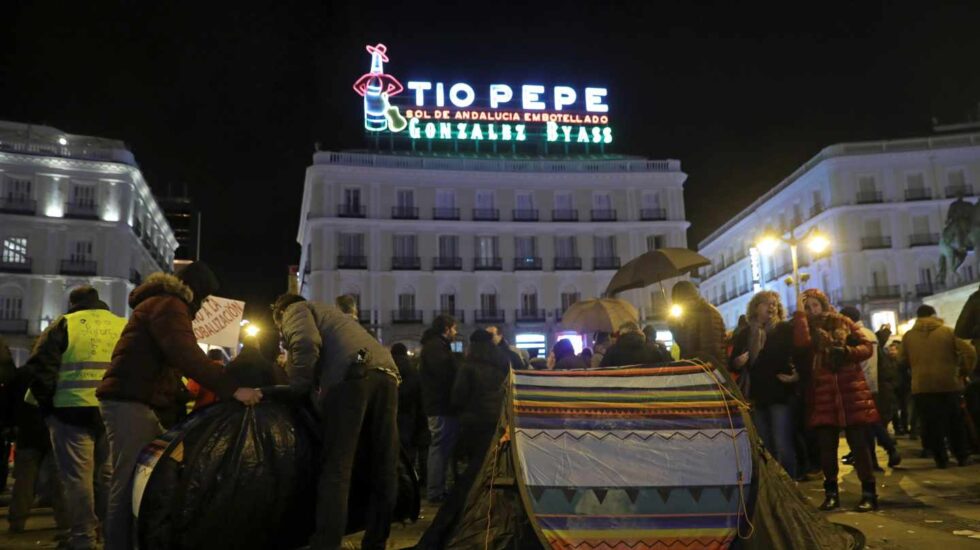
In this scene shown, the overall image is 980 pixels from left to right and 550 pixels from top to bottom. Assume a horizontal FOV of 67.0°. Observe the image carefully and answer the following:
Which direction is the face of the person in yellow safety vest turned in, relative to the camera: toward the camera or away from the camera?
away from the camera

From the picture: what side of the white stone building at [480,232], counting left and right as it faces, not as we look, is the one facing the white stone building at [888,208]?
left

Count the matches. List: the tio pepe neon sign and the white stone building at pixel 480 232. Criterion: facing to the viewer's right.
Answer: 0

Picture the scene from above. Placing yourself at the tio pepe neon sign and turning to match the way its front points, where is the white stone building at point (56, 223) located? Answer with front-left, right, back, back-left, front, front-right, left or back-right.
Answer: right

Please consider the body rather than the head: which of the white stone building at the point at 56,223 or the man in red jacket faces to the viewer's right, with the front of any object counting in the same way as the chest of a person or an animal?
the man in red jacket

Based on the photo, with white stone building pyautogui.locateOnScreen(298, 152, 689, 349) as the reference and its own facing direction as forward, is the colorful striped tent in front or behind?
in front

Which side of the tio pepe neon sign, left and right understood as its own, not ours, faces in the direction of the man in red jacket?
front

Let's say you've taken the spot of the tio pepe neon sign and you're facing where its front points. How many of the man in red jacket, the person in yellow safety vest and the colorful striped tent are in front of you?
3

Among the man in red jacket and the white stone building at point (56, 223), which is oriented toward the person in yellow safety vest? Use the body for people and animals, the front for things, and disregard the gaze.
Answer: the white stone building

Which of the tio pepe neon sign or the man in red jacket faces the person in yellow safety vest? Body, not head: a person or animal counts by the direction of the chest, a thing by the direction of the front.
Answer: the tio pepe neon sign

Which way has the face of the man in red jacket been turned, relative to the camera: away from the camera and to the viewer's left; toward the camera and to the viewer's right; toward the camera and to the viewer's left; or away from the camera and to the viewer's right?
away from the camera and to the viewer's right

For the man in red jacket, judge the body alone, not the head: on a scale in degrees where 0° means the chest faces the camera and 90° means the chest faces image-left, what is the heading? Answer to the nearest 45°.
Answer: approximately 270°

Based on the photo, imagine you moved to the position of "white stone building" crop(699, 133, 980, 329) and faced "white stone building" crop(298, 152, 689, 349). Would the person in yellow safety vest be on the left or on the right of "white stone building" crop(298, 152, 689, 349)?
left

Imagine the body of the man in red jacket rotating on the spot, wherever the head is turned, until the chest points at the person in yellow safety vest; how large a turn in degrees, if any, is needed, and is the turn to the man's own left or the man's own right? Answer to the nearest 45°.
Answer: approximately 90° to the man's own left

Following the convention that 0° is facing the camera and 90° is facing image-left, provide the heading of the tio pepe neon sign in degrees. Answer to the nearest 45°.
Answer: approximately 0°
